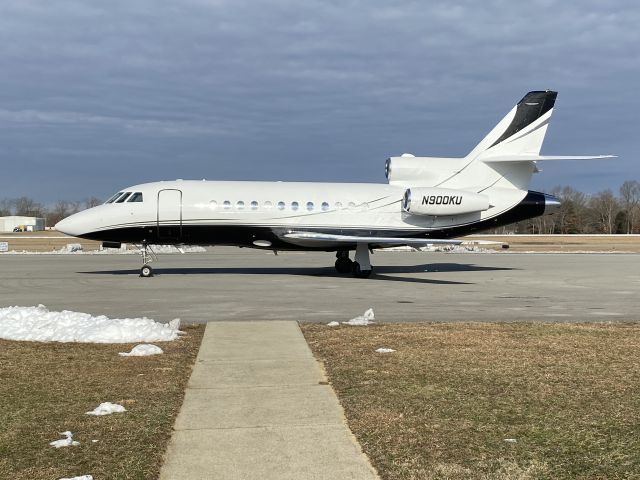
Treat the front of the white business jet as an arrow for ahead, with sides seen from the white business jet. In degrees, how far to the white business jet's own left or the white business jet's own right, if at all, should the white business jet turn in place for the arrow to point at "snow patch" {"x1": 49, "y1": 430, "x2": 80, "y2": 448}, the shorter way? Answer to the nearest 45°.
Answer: approximately 90° to the white business jet's own left

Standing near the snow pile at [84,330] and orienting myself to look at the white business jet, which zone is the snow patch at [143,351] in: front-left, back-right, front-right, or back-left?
back-right

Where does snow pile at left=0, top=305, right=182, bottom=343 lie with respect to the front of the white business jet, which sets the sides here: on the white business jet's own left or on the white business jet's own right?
on the white business jet's own left

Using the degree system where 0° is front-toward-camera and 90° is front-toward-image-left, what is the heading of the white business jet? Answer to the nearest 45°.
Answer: approximately 90°

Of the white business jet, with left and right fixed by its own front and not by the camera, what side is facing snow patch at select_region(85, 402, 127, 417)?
left

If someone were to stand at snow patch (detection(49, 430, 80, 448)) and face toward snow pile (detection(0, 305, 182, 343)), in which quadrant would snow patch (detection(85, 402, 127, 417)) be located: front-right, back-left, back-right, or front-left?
front-right

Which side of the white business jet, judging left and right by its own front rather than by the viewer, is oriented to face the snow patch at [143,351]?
left

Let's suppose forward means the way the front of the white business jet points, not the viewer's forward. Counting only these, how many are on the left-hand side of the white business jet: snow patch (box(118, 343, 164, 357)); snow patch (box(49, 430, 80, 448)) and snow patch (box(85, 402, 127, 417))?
3
